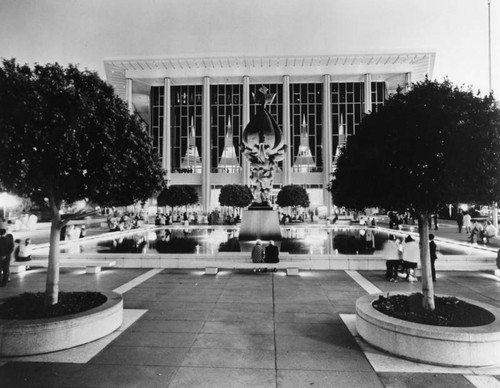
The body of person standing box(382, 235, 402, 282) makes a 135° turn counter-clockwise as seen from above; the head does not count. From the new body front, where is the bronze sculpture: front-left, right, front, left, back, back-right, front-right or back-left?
right

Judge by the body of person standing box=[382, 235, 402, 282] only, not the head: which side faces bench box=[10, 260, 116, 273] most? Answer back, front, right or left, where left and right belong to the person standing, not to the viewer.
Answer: left

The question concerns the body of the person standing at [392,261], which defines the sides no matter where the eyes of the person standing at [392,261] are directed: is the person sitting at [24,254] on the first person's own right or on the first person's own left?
on the first person's own left

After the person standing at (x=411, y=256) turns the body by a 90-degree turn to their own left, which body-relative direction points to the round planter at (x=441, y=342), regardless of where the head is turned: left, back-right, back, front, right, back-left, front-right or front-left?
left

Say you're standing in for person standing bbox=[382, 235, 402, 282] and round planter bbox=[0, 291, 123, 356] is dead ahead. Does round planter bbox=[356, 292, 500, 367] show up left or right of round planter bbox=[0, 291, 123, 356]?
left

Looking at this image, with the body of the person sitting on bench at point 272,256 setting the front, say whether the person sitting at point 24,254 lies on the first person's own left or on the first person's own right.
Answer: on the first person's own left

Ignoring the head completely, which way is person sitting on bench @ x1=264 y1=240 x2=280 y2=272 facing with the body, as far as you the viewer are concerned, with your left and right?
facing away from the viewer

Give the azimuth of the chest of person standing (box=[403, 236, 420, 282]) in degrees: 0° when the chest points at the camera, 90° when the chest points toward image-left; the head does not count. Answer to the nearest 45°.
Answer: approximately 180°

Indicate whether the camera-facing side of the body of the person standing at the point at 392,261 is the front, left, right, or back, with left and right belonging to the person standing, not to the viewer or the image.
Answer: back
